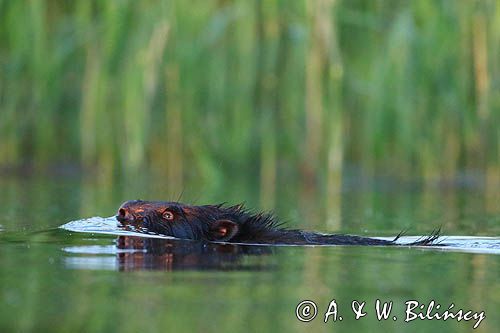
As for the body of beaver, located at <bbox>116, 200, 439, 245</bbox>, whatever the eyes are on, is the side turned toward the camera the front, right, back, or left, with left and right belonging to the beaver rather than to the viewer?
left
